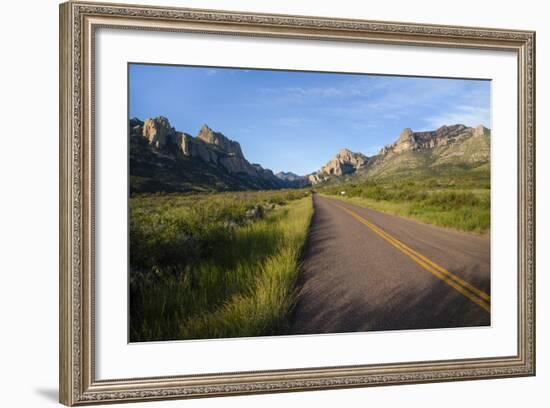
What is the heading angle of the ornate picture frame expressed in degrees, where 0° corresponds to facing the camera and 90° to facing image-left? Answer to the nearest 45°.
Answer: approximately 315°
